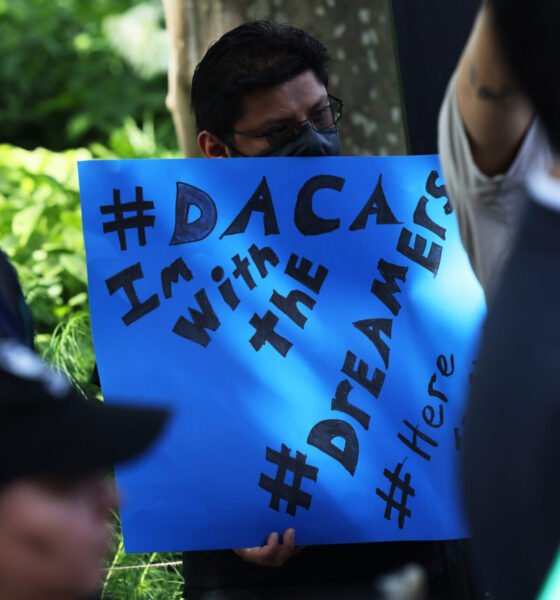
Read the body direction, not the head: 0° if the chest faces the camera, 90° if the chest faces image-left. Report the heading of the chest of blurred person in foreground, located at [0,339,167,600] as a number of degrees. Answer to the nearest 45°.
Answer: approximately 270°

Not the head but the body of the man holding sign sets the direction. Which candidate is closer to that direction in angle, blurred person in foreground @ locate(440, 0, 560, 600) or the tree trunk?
the blurred person in foreground

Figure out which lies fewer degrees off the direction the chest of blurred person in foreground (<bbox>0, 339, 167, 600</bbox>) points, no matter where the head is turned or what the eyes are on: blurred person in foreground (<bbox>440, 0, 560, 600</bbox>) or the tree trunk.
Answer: the blurred person in foreground

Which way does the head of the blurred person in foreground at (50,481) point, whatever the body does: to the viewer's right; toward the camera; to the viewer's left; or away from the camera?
to the viewer's right

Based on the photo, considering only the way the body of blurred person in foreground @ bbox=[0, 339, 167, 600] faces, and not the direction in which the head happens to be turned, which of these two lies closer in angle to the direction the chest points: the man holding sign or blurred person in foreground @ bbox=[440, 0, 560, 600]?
the blurred person in foreground

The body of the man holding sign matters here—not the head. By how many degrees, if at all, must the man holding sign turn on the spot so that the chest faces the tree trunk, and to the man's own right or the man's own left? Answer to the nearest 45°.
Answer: approximately 135° to the man's own left

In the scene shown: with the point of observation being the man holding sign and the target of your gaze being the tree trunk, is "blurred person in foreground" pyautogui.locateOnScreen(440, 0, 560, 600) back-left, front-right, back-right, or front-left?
back-right

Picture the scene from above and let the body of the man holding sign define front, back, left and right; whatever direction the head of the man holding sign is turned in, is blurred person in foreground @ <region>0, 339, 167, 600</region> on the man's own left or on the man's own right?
on the man's own right

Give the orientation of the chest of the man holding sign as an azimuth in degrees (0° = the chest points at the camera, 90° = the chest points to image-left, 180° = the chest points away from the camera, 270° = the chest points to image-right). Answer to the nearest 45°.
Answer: approximately 315°

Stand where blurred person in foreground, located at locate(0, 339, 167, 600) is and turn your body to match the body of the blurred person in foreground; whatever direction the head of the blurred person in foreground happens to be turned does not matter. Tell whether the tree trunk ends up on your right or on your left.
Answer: on your left

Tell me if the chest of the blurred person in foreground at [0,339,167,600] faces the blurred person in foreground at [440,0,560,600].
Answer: yes
